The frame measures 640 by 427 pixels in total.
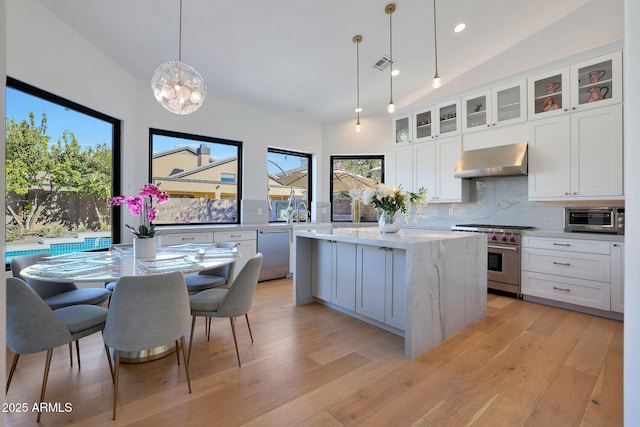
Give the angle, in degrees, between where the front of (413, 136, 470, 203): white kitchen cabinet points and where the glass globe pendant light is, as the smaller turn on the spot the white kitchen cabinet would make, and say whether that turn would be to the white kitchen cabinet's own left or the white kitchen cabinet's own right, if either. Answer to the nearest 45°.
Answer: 0° — it already faces it

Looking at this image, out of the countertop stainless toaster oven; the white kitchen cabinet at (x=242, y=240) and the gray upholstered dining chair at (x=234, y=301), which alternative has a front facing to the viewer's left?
the gray upholstered dining chair

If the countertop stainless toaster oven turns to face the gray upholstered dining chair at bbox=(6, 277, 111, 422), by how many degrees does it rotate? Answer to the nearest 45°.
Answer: approximately 45° to its right

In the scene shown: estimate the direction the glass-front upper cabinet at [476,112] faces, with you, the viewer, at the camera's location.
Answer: facing the viewer and to the left of the viewer

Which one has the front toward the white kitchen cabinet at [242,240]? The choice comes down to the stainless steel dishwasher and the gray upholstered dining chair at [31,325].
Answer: the gray upholstered dining chair

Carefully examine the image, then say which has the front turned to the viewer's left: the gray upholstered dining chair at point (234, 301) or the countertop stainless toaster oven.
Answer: the gray upholstered dining chair

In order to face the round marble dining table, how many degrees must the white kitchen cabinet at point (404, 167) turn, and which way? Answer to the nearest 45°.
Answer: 0° — it already faces it

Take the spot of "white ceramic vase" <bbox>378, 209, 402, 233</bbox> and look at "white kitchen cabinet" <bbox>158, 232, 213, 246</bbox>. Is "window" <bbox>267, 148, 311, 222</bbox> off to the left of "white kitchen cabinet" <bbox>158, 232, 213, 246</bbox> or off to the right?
right

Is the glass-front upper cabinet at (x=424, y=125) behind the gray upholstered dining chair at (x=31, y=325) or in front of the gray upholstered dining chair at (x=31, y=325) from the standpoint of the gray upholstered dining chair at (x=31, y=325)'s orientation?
in front

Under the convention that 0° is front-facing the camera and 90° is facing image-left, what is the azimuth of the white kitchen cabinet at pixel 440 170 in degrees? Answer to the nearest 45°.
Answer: approximately 45°

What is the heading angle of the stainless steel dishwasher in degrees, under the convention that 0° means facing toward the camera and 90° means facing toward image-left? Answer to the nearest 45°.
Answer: approximately 315°

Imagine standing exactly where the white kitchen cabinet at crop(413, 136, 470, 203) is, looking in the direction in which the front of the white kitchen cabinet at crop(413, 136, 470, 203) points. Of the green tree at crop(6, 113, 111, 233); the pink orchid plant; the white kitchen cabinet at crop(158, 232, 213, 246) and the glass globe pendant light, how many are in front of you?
4

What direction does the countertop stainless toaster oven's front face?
toward the camera

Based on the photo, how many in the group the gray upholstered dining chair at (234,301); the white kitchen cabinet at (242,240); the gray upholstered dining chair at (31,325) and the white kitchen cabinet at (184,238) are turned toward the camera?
2

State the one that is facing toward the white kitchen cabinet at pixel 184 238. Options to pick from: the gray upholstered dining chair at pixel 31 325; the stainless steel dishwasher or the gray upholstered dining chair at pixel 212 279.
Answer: the gray upholstered dining chair at pixel 31 325
